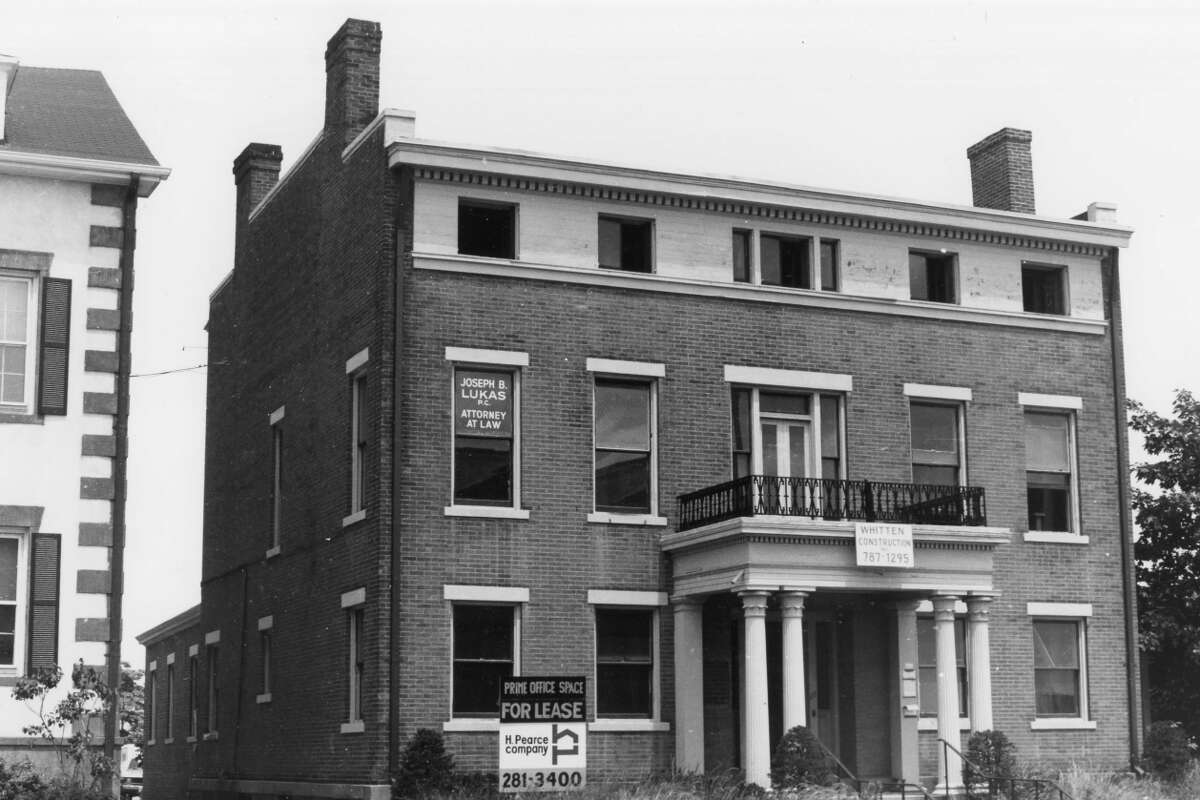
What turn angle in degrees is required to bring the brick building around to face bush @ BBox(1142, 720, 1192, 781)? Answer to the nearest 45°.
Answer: approximately 45° to its left

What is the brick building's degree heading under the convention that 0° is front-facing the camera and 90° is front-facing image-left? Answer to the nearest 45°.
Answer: approximately 315°

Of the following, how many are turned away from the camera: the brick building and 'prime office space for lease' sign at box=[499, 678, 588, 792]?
0

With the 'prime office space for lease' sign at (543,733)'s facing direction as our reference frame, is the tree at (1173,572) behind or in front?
behind

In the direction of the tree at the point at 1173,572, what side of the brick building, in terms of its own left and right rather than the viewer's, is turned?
left

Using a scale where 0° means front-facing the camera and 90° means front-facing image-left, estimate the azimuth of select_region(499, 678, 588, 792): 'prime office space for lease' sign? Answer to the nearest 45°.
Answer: approximately 0°

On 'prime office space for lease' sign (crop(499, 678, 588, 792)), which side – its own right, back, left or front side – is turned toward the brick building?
back

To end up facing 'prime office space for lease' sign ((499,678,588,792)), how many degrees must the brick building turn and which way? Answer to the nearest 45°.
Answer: approximately 45° to its right
